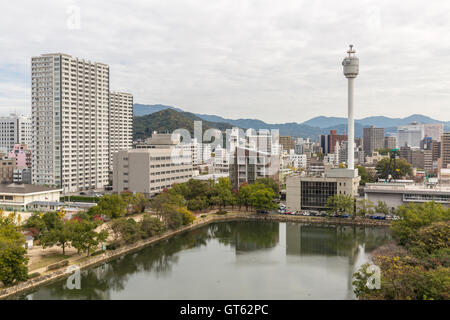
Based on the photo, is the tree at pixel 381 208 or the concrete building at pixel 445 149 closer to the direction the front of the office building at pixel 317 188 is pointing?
the tree

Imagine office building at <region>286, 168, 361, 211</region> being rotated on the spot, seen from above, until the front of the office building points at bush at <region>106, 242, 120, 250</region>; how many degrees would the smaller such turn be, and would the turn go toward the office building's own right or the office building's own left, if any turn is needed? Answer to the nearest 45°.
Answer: approximately 45° to the office building's own right

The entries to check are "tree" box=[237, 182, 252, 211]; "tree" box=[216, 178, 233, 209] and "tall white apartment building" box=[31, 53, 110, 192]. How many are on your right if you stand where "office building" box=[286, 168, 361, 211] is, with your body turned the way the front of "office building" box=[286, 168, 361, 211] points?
3

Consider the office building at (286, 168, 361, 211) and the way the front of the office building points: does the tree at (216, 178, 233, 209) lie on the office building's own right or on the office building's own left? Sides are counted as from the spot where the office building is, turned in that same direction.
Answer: on the office building's own right

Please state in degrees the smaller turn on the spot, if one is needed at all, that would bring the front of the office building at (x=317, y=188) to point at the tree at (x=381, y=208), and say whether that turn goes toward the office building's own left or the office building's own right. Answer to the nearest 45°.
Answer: approximately 45° to the office building's own left

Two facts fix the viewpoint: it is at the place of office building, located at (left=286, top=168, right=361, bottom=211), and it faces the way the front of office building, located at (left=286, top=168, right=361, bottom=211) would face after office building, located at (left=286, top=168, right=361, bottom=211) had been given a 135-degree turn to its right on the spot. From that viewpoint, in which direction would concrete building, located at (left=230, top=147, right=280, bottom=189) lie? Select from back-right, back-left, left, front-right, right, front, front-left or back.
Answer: front

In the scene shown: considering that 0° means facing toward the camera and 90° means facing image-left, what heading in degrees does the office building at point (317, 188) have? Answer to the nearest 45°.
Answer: approximately 0°

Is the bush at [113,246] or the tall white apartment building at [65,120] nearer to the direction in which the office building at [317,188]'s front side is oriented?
the bush

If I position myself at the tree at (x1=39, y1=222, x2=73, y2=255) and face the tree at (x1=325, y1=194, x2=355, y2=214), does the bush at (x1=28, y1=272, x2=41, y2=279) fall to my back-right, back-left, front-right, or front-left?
back-right

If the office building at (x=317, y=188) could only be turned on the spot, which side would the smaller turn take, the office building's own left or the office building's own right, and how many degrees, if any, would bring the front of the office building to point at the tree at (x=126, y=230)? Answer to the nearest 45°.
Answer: approximately 45° to the office building's own right

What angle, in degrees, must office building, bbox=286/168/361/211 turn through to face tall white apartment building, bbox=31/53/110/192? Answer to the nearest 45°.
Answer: approximately 90° to its right

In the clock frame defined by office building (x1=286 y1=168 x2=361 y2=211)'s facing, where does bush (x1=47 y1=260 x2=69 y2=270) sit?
The bush is roughly at 1 o'clock from the office building.

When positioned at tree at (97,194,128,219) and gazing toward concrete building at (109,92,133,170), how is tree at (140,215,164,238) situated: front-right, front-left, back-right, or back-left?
back-right

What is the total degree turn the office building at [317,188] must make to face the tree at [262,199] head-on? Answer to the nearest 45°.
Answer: approximately 90° to its right
